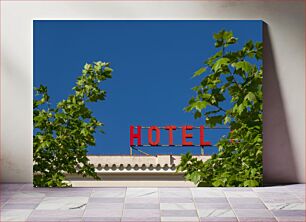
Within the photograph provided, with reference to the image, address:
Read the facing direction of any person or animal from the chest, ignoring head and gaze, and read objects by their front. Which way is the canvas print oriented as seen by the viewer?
toward the camera
